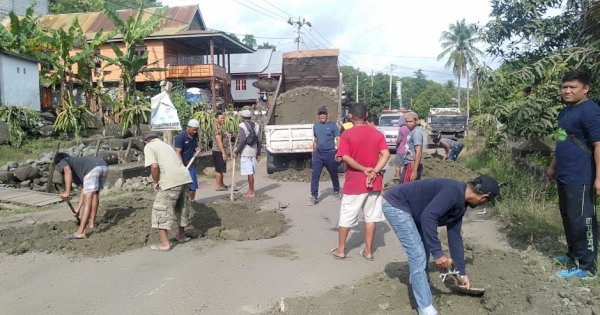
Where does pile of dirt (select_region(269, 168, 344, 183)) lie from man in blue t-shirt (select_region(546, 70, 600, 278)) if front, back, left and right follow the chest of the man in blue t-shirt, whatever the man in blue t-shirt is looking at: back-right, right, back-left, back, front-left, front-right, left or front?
right

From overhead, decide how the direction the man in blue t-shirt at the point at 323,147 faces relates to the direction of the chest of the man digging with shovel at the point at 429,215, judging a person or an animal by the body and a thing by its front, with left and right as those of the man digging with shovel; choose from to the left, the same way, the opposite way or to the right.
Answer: to the right

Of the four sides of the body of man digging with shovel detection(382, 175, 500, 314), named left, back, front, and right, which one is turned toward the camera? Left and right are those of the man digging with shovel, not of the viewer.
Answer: right

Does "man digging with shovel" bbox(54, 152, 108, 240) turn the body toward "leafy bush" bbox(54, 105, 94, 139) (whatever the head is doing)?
no

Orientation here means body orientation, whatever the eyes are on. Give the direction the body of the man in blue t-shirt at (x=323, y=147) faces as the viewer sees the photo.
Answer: toward the camera

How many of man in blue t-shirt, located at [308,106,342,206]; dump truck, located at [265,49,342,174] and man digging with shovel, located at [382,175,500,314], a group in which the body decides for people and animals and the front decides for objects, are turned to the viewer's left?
0

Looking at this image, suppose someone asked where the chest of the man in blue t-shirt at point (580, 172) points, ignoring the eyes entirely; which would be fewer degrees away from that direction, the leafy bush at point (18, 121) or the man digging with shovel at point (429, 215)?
the man digging with shovel

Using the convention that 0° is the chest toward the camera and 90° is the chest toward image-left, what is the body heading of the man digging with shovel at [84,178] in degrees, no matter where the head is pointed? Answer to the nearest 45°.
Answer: approximately 90°

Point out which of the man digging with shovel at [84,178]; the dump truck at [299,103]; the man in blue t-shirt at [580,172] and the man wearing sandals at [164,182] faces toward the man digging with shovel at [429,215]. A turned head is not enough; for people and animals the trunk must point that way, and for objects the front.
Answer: the man in blue t-shirt

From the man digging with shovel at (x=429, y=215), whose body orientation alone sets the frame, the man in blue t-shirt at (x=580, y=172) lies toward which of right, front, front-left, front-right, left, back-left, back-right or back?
front-left

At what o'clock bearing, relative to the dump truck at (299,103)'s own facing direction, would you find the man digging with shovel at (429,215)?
The man digging with shovel is roughly at 6 o'clock from the dump truck.

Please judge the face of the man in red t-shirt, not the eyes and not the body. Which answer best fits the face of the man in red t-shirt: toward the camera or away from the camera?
away from the camera

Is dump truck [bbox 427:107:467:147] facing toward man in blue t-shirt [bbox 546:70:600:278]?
no

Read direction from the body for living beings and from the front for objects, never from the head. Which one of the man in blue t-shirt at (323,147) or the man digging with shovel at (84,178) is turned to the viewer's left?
the man digging with shovel

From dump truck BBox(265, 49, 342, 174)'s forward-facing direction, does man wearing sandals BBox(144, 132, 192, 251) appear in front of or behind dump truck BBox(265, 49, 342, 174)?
behind

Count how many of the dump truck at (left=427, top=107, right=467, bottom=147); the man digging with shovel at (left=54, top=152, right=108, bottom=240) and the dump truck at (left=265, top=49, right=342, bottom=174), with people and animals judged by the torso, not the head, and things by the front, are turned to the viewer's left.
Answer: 1

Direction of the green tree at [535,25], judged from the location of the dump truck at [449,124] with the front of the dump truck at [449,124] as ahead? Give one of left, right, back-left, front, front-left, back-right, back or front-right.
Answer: back

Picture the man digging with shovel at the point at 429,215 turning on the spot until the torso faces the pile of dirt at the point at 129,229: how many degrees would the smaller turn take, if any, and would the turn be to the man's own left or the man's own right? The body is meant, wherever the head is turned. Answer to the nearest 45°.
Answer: approximately 135° to the man's own left

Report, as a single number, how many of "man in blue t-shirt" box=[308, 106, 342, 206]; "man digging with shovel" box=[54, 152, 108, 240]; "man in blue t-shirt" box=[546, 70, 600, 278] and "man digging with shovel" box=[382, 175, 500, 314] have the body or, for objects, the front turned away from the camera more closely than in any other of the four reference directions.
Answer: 0

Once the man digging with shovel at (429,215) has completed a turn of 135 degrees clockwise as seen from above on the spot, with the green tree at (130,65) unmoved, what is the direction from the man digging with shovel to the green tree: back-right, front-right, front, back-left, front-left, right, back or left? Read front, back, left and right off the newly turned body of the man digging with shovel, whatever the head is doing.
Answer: right
